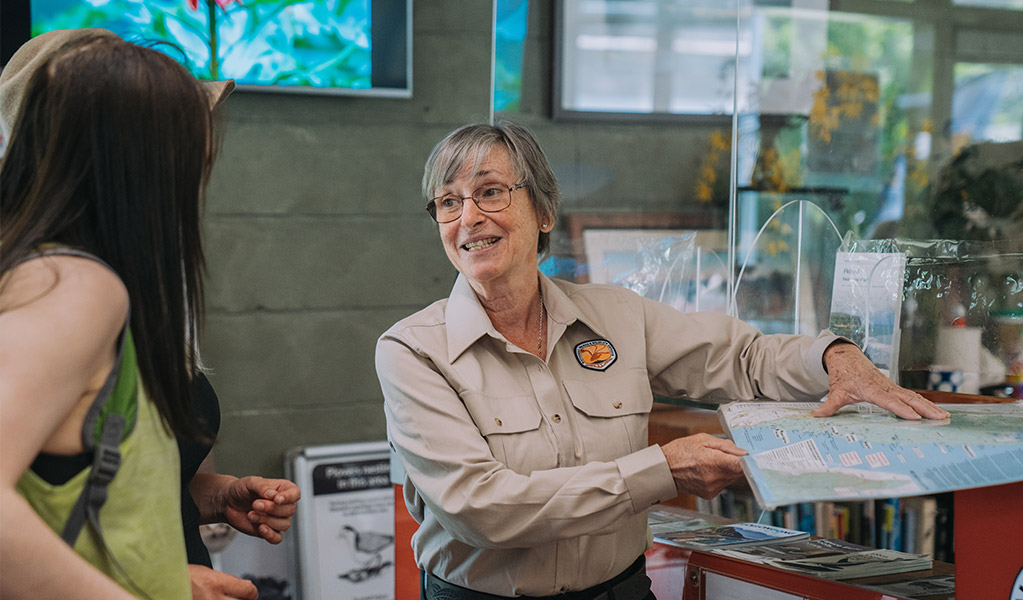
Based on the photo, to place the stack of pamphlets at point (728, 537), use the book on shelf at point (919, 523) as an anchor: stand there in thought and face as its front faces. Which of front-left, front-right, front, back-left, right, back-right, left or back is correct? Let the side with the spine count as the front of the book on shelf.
front-right

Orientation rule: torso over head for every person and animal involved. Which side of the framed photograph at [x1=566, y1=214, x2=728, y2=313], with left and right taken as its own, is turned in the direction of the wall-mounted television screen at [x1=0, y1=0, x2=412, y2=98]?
right

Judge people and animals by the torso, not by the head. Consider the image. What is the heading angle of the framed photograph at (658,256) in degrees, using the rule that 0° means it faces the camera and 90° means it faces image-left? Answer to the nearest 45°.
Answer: approximately 0°

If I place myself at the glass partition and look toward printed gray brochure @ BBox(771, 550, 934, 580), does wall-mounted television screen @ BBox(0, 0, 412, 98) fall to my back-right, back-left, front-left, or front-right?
back-right

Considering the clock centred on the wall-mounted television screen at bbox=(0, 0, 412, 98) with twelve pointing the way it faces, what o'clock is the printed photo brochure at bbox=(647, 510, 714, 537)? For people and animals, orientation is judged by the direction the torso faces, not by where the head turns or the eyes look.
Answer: The printed photo brochure is roughly at 11 o'clock from the wall-mounted television screen.
